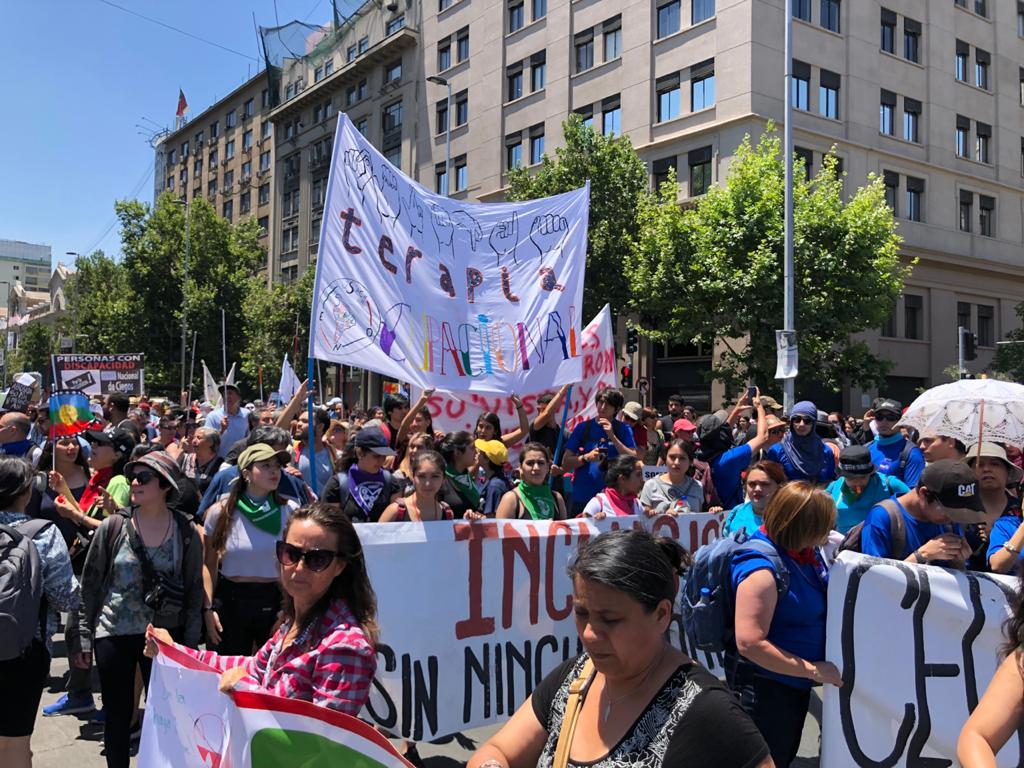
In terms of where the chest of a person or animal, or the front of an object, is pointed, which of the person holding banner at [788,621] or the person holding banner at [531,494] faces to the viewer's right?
the person holding banner at [788,621]

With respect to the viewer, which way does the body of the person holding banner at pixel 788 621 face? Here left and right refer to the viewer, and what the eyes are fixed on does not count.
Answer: facing to the right of the viewer

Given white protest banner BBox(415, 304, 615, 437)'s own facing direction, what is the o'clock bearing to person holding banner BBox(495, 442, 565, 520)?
The person holding banner is roughly at 12 o'clock from the white protest banner.

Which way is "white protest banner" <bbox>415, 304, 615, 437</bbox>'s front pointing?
toward the camera

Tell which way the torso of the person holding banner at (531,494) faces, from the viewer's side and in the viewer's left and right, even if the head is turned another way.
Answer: facing the viewer

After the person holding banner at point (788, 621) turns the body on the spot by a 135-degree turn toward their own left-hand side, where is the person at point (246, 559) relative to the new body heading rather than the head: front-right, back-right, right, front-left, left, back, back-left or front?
front-left

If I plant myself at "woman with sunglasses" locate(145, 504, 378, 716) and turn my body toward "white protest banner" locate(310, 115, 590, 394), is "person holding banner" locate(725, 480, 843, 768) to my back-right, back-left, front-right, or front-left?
front-right

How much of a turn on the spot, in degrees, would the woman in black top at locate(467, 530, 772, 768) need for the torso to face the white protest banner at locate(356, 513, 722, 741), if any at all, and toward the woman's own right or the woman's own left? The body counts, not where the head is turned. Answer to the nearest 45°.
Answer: approximately 135° to the woman's own right

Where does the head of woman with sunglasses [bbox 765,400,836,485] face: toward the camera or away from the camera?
toward the camera

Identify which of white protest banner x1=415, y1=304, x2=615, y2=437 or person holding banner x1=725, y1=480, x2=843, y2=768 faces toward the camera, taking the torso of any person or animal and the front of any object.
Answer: the white protest banner

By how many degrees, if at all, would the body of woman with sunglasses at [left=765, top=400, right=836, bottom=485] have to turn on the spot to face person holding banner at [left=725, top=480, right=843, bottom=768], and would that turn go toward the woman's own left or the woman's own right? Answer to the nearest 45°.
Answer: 0° — they already face them

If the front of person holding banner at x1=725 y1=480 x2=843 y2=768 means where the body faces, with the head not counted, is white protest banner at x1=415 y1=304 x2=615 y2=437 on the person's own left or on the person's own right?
on the person's own left

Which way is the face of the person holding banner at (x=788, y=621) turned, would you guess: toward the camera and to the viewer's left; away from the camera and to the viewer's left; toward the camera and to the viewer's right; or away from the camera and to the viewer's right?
away from the camera and to the viewer's right
